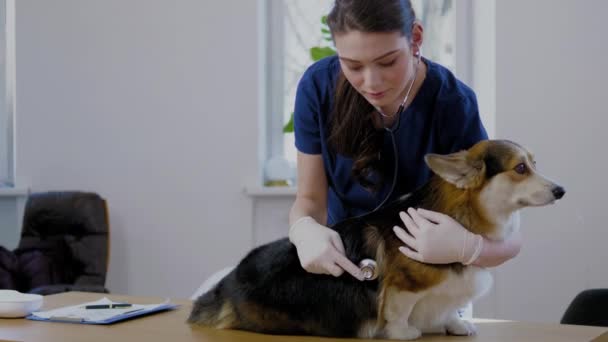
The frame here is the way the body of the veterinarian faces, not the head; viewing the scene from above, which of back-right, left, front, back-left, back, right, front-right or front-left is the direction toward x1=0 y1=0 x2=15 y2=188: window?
back-right

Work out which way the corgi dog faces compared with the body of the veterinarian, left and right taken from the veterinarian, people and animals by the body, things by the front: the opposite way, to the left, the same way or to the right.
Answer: to the left

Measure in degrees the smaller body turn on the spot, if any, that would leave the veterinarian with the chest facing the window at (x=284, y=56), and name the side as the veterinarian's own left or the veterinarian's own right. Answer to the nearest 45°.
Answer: approximately 180°

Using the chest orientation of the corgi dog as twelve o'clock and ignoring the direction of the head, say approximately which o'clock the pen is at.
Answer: The pen is roughly at 7 o'clock from the corgi dog.

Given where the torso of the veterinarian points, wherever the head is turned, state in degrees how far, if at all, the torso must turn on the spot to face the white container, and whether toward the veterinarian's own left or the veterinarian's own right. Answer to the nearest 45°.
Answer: approximately 90° to the veterinarian's own right

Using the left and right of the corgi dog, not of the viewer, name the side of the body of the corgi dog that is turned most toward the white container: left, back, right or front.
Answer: back

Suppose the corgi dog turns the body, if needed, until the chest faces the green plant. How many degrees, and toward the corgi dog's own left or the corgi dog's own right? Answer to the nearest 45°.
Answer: approximately 90° to the corgi dog's own left

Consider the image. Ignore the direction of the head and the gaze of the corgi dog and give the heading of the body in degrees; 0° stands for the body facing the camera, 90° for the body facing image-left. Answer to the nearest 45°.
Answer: approximately 270°

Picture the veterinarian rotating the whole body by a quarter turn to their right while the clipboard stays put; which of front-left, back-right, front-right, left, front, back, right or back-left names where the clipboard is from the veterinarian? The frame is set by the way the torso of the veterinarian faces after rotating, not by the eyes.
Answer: front

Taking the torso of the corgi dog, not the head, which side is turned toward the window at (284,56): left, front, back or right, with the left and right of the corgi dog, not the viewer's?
left

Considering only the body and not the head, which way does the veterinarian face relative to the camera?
toward the camera

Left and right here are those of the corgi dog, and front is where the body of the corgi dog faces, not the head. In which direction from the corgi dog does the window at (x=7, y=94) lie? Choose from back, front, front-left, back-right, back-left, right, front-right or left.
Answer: back-left
